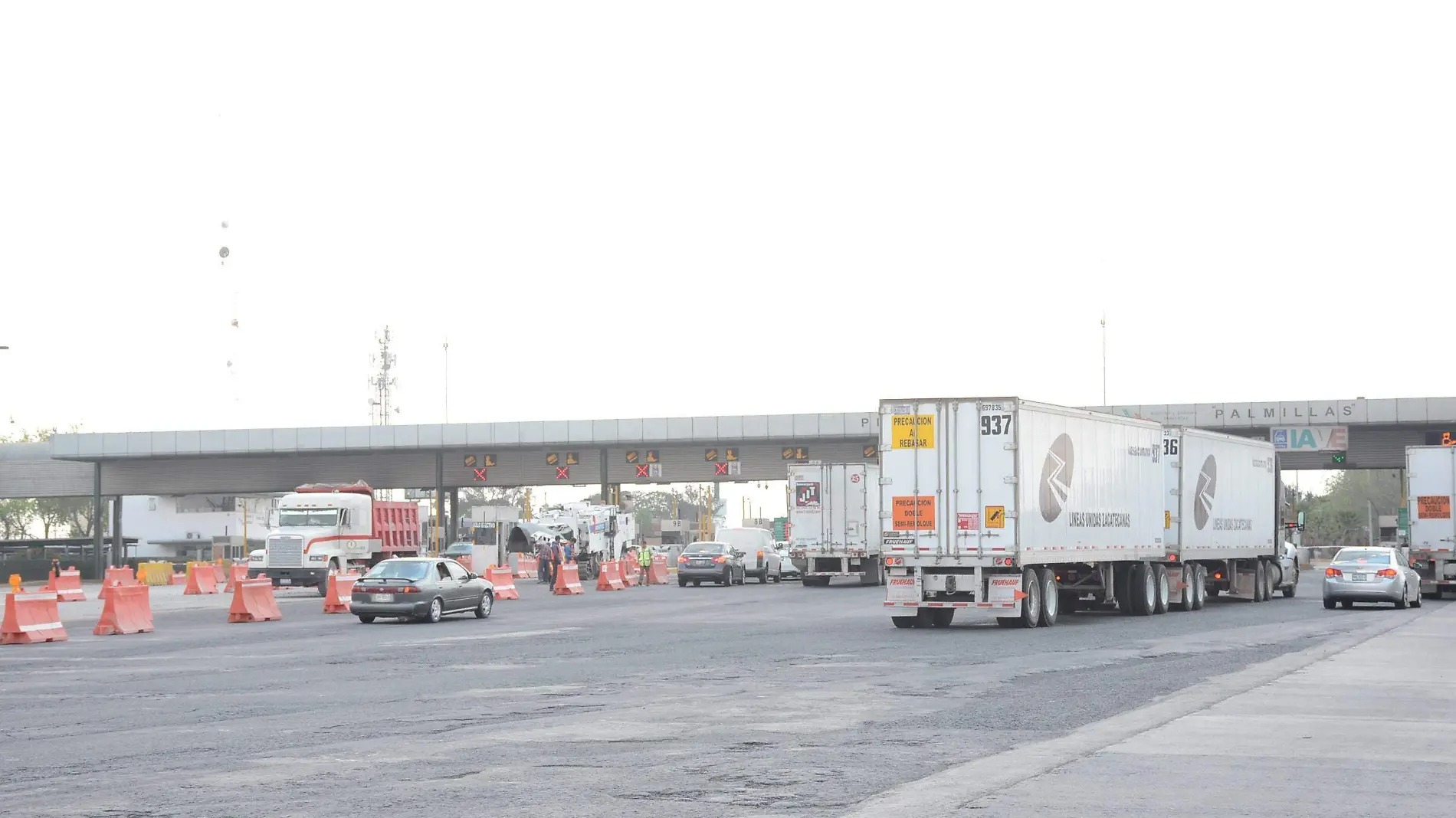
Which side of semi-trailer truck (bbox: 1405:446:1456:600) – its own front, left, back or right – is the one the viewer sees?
back

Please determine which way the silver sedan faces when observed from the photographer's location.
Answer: facing away from the viewer

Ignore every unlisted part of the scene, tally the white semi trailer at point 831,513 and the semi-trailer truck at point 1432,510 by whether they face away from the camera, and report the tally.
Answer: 2

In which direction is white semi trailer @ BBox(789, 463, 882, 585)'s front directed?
away from the camera

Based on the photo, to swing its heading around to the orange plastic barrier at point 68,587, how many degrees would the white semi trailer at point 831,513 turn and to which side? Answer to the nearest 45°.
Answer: approximately 90° to its left

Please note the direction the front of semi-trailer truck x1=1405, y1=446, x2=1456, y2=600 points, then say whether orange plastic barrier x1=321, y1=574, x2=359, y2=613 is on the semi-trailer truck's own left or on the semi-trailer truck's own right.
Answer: on the semi-trailer truck's own left

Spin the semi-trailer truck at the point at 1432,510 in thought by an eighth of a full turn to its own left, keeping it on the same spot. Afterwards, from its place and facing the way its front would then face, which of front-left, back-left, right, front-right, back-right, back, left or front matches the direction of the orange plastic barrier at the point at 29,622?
left

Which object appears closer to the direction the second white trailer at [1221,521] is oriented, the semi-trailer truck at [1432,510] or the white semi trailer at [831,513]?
the semi-trailer truck

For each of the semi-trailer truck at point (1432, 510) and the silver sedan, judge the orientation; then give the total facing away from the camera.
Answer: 2

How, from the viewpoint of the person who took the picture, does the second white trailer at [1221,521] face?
facing away from the viewer and to the right of the viewer
